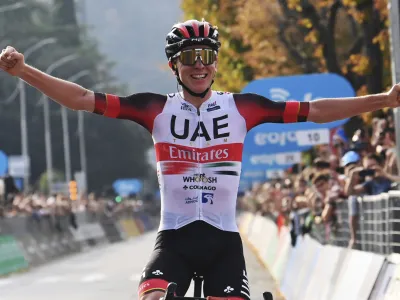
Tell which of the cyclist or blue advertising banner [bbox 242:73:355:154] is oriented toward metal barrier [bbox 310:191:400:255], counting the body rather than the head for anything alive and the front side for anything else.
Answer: the blue advertising banner

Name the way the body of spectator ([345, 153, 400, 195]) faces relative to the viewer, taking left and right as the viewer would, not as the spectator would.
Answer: facing the viewer and to the left of the viewer

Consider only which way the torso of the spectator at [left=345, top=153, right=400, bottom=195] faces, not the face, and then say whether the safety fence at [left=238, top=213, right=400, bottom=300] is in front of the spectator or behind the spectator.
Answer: in front

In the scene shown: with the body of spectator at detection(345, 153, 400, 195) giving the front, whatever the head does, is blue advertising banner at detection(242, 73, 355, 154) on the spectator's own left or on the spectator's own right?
on the spectator's own right

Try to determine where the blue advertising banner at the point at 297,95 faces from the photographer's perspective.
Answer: facing the viewer

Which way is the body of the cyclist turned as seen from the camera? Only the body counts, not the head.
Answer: toward the camera

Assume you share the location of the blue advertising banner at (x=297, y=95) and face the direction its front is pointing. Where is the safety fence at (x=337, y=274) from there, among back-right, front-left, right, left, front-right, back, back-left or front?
front
